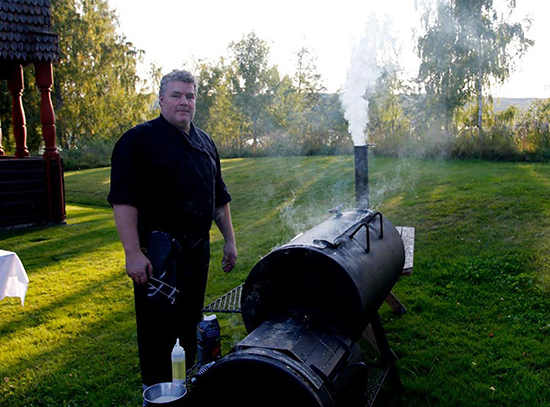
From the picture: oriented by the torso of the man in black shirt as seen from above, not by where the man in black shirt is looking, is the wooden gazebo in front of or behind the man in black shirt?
behind

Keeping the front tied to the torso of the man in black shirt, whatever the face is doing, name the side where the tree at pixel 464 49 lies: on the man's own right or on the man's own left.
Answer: on the man's own left

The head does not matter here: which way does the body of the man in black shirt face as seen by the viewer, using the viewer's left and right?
facing the viewer and to the right of the viewer

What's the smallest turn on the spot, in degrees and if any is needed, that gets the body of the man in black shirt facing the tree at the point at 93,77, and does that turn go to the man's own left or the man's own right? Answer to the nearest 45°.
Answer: approximately 135° to the man's own left

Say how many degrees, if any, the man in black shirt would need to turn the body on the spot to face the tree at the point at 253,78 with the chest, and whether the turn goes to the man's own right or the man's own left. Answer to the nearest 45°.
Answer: approximately 135° to the man's own left
